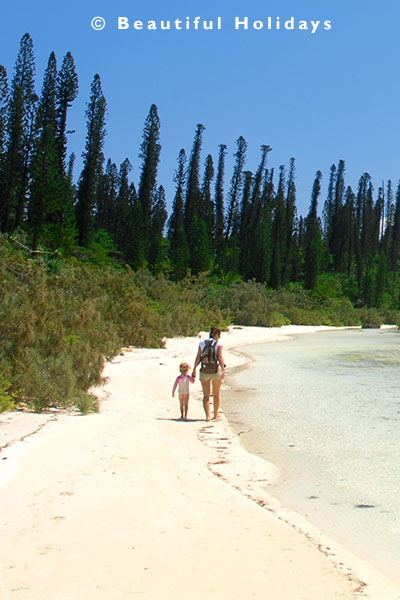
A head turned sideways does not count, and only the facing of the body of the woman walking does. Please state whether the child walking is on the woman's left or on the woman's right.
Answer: on the woman's left

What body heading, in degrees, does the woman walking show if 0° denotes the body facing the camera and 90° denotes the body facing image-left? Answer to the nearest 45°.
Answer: approximately 180°
